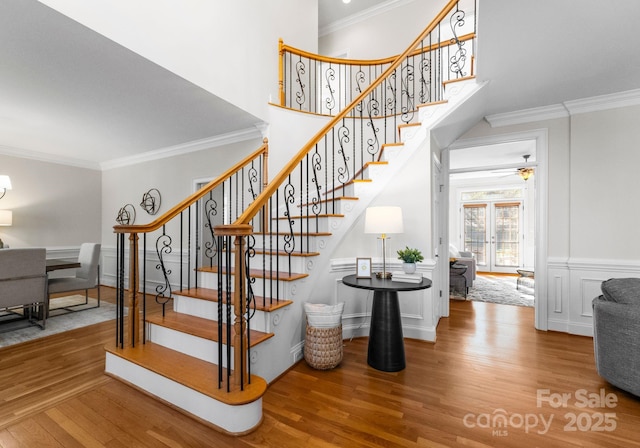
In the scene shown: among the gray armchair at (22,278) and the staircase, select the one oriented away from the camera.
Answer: the gray armchair

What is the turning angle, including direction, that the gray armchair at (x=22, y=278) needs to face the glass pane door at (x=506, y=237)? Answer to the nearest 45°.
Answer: approximately 90° to its right

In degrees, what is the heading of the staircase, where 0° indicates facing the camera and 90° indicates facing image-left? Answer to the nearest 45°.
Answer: approximately 45°

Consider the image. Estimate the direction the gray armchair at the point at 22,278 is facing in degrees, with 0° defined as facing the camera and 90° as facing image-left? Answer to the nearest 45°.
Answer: approximately 180°

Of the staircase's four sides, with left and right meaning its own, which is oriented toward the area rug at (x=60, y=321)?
right

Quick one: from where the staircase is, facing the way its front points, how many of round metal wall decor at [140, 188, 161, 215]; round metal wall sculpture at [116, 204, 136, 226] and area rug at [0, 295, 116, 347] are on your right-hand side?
3

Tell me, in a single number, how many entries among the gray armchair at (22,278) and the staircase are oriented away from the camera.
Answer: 1

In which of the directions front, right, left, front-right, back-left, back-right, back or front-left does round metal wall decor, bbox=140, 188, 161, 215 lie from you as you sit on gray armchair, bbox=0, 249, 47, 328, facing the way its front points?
front-right

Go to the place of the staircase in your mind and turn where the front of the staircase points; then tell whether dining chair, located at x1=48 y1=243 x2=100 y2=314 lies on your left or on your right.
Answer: on your right

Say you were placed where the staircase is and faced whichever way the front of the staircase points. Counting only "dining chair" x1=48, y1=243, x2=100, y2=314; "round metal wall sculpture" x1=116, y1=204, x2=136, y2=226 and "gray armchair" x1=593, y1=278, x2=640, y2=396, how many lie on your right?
2

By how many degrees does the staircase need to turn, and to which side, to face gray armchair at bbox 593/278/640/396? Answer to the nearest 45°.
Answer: approximately 135° to its left

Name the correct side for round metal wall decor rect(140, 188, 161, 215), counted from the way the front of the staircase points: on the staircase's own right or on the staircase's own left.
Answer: on the staircase's own right
